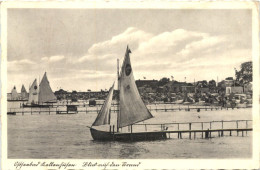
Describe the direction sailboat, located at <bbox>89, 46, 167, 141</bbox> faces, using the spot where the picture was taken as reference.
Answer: facing to the left of the viewer

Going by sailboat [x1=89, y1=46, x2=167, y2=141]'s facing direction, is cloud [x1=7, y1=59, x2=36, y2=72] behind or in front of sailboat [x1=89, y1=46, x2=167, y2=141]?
in front
